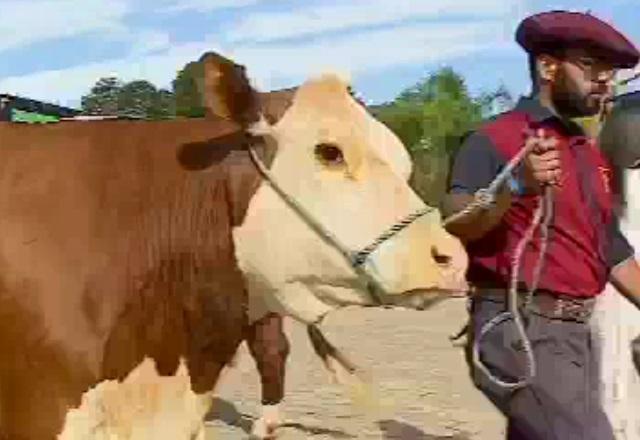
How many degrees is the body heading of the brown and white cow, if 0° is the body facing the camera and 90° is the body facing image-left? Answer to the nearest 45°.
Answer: approximately 270°

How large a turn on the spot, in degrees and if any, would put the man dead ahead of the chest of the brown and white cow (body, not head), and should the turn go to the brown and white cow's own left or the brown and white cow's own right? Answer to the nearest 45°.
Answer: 0° — it already faces them

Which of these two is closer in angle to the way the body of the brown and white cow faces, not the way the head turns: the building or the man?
the man
